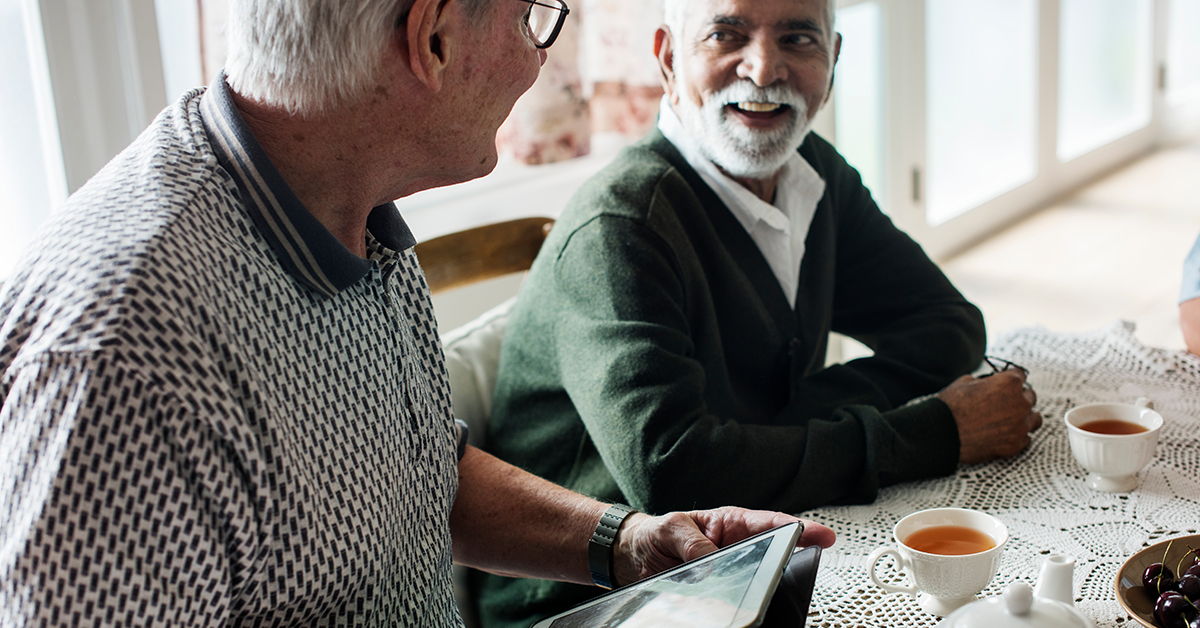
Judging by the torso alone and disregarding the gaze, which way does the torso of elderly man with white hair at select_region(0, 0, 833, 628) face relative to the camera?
to the viewer's right

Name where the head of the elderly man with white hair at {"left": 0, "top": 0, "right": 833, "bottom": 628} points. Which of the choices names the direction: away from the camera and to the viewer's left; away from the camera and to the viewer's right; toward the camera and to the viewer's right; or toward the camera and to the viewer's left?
away from the camera and to the viewer's right

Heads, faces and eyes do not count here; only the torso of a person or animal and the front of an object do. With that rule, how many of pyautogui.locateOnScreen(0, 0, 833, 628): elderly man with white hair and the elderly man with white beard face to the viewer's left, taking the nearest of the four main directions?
0

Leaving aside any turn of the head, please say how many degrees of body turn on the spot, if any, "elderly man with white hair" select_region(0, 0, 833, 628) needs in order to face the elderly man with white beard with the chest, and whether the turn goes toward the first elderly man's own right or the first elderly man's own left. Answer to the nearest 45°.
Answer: approximately 45° to the first elderly man's own left
